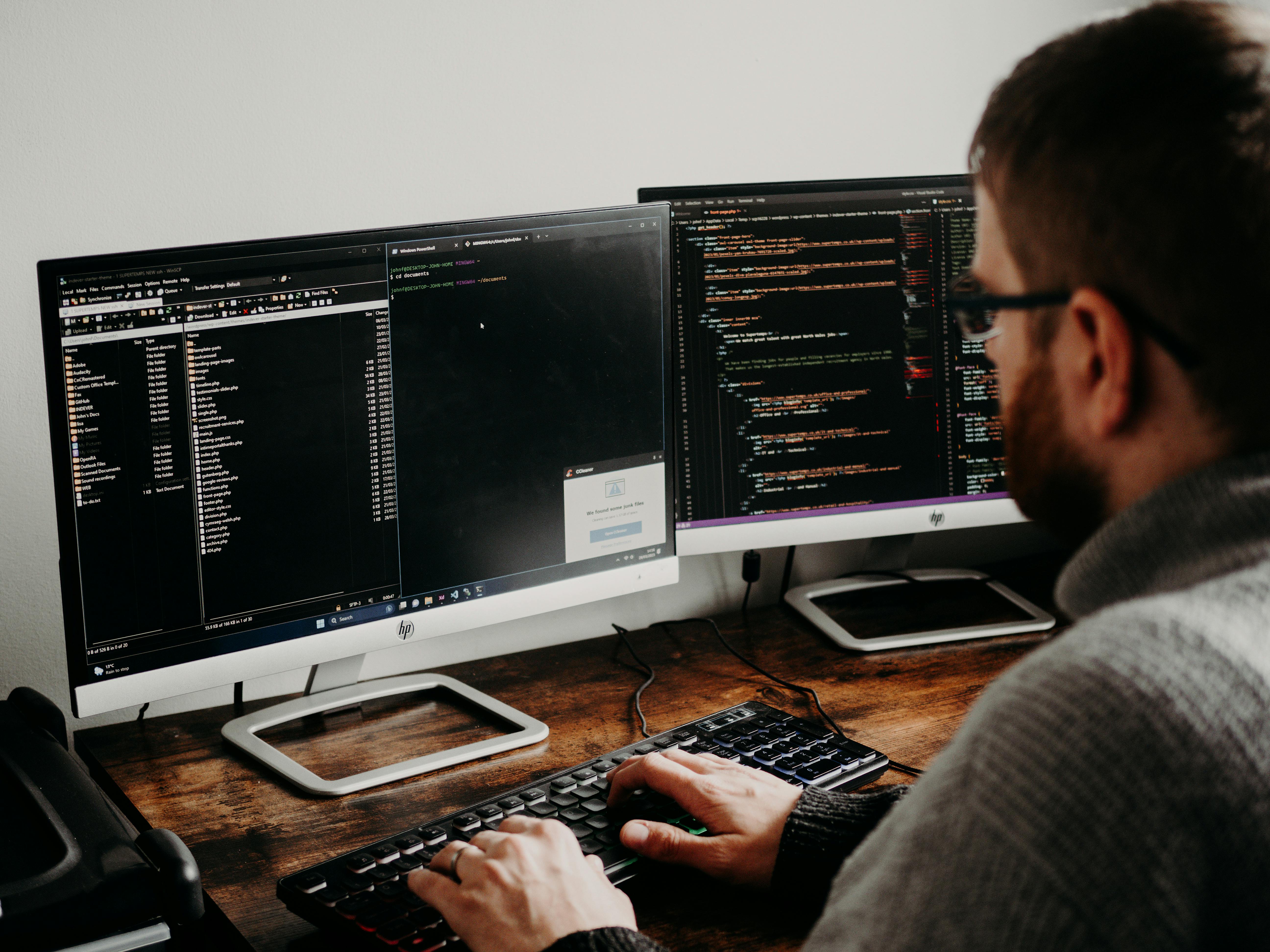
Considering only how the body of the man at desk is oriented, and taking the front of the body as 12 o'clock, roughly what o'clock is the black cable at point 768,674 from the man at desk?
The black cable is roughly at 1 o'clock from the man at desk.

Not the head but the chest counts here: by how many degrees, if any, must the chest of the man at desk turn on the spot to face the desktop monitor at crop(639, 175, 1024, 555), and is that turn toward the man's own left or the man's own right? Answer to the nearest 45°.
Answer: approximately 45° to the man's own right

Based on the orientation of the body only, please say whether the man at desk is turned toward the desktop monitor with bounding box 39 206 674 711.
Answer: yes

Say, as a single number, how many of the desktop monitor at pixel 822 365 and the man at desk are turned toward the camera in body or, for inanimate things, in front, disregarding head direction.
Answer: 1

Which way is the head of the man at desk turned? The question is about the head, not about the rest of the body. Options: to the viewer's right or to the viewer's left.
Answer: to the viewer's left

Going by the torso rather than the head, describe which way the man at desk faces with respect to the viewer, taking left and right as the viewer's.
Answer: facing away from the viewer and to the left of the viewer
